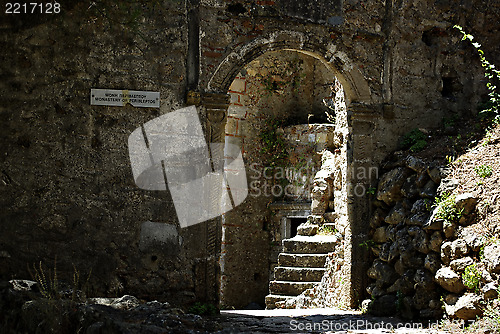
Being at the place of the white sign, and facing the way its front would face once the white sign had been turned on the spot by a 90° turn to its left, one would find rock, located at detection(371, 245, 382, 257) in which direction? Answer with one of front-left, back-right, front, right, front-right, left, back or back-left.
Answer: front

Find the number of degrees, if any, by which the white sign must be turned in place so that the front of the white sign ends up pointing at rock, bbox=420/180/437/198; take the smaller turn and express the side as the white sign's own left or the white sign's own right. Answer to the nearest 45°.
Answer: approximately 90° to the white sign's own left

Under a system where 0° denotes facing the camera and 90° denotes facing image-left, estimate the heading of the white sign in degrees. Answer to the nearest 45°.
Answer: approximately 0°

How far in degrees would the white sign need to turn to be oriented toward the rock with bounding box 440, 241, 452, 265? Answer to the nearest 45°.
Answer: approximately 90° to its left

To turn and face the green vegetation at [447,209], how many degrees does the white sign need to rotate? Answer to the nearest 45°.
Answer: approximately 90° to its left

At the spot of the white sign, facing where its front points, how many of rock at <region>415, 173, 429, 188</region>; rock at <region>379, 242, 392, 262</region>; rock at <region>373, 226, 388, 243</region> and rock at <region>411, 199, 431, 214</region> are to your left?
4

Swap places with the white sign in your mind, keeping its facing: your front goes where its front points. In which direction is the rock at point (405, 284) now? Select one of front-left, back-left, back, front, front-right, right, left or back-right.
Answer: left

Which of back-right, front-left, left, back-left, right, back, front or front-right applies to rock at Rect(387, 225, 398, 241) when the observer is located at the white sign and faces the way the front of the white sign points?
left

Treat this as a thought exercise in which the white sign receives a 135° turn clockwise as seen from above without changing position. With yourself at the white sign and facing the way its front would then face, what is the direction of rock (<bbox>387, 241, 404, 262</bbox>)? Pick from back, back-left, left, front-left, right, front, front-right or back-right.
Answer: back-right

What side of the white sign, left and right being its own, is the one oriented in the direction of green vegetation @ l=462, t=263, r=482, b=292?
left

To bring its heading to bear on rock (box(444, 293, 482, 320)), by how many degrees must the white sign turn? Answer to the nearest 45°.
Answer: approximately 45° to its left

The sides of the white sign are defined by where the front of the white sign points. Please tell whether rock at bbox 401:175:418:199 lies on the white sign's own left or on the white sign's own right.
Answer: on the white sign's own left

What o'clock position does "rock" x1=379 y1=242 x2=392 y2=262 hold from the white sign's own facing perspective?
The rock is roughly at 9 o'clock from the white sign.

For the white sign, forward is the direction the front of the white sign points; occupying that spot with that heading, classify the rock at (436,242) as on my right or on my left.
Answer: on my left

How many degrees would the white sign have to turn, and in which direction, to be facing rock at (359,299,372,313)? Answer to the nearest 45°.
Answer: approximately 90° to its left

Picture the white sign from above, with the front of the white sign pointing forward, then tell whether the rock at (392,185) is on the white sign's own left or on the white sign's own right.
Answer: on the white sign's own left
